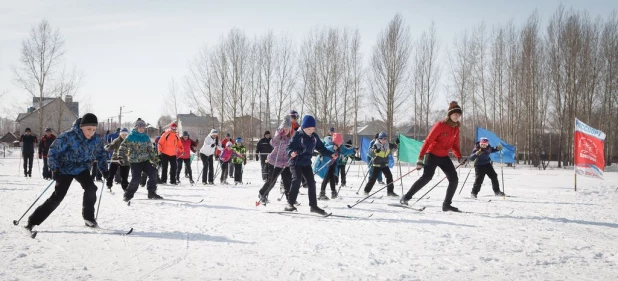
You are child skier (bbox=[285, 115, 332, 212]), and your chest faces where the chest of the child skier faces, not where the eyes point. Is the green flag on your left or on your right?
on your left

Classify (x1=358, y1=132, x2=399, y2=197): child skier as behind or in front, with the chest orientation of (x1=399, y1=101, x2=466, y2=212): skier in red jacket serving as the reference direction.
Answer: behind

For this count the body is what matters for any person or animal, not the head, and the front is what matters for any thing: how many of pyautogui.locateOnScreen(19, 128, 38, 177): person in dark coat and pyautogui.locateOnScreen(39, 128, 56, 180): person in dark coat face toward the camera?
2

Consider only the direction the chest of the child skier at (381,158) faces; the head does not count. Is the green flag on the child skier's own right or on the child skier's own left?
on the child skier's own left

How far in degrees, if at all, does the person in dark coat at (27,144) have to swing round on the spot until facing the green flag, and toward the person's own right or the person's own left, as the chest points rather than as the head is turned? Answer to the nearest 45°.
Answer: approximately 45° to the person's own left

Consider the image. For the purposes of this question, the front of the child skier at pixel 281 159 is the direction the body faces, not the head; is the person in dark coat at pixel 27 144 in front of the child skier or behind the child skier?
behind

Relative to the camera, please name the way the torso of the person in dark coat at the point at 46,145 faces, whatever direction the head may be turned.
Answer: toward the camera

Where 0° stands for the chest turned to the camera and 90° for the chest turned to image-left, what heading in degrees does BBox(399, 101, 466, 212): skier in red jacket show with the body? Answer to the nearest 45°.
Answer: approximately 315°

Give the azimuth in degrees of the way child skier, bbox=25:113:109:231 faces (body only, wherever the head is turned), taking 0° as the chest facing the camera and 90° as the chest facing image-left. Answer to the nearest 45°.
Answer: approximately 315°

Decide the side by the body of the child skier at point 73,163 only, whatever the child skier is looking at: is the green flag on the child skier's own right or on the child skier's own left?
on the child skier's own left

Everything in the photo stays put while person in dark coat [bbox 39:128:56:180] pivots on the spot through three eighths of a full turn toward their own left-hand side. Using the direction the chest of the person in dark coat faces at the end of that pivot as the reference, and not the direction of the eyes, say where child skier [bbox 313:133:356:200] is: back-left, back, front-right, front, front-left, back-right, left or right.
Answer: right

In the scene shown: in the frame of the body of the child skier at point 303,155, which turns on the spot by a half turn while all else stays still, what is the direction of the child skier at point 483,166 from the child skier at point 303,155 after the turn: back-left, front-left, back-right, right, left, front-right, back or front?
right

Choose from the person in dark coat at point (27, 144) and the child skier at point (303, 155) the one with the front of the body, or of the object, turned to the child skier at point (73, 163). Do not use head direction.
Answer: the person in dark coat

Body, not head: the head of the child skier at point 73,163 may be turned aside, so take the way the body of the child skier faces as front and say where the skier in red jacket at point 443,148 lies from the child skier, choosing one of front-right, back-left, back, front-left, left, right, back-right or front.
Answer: front-left

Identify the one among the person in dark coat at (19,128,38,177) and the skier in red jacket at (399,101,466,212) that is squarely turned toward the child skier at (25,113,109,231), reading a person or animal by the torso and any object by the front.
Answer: the person in dark coat
